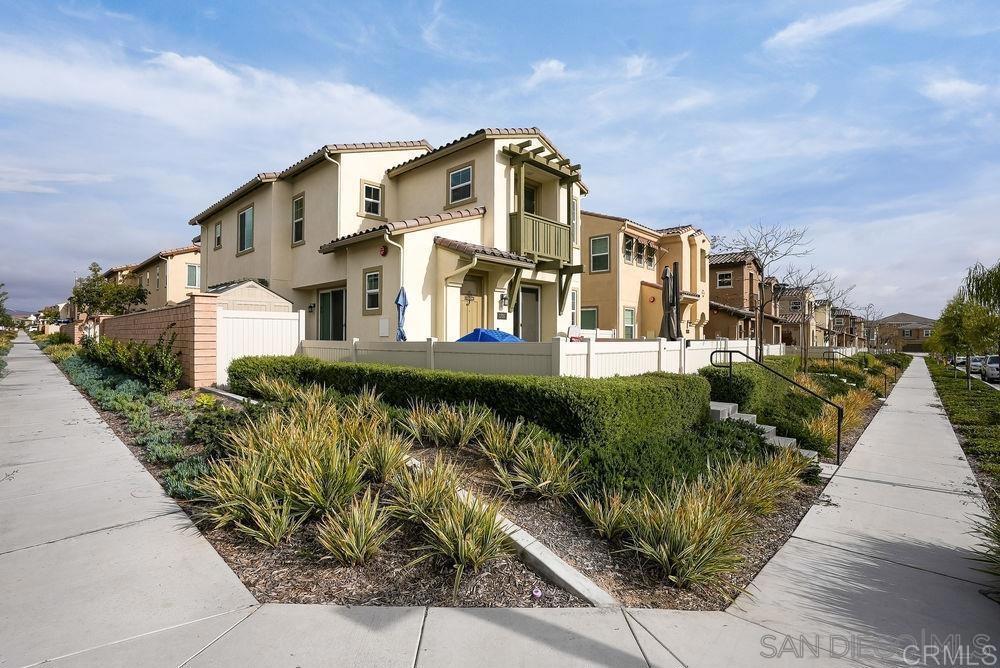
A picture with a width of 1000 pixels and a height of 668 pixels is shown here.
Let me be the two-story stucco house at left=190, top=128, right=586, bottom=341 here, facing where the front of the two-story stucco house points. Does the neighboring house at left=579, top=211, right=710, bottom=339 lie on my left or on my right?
on my left

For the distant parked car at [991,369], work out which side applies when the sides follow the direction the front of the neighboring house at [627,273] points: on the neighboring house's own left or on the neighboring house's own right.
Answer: on the neighboring house's own left

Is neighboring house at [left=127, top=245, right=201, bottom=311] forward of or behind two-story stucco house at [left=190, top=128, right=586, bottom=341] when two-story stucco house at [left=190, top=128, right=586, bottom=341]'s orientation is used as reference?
behind

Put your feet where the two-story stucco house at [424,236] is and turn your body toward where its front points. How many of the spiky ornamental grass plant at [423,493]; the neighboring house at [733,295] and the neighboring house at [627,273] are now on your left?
2

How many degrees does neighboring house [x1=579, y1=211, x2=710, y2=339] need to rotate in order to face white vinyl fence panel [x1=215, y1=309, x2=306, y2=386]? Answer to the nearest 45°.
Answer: approximately 90° to its right

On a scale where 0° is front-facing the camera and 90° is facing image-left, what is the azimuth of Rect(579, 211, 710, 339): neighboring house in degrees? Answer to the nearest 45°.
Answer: approximately 315°

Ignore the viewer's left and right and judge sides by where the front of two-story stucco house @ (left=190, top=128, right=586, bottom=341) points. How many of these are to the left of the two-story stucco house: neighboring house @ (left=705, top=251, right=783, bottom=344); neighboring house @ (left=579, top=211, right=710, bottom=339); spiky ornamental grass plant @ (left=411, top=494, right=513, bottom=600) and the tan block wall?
2

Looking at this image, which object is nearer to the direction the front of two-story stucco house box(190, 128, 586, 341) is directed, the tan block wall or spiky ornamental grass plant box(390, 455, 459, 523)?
the spiky ornamental grass plant

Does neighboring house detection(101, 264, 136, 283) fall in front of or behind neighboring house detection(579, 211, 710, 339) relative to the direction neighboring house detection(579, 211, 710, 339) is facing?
behind

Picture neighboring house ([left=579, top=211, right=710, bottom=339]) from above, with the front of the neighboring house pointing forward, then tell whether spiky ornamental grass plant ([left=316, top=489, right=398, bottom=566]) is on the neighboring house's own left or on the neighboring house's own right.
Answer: on the neighboring house's own right

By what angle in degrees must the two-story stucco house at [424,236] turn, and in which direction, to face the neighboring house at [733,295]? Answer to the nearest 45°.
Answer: approximately 90° to its left
